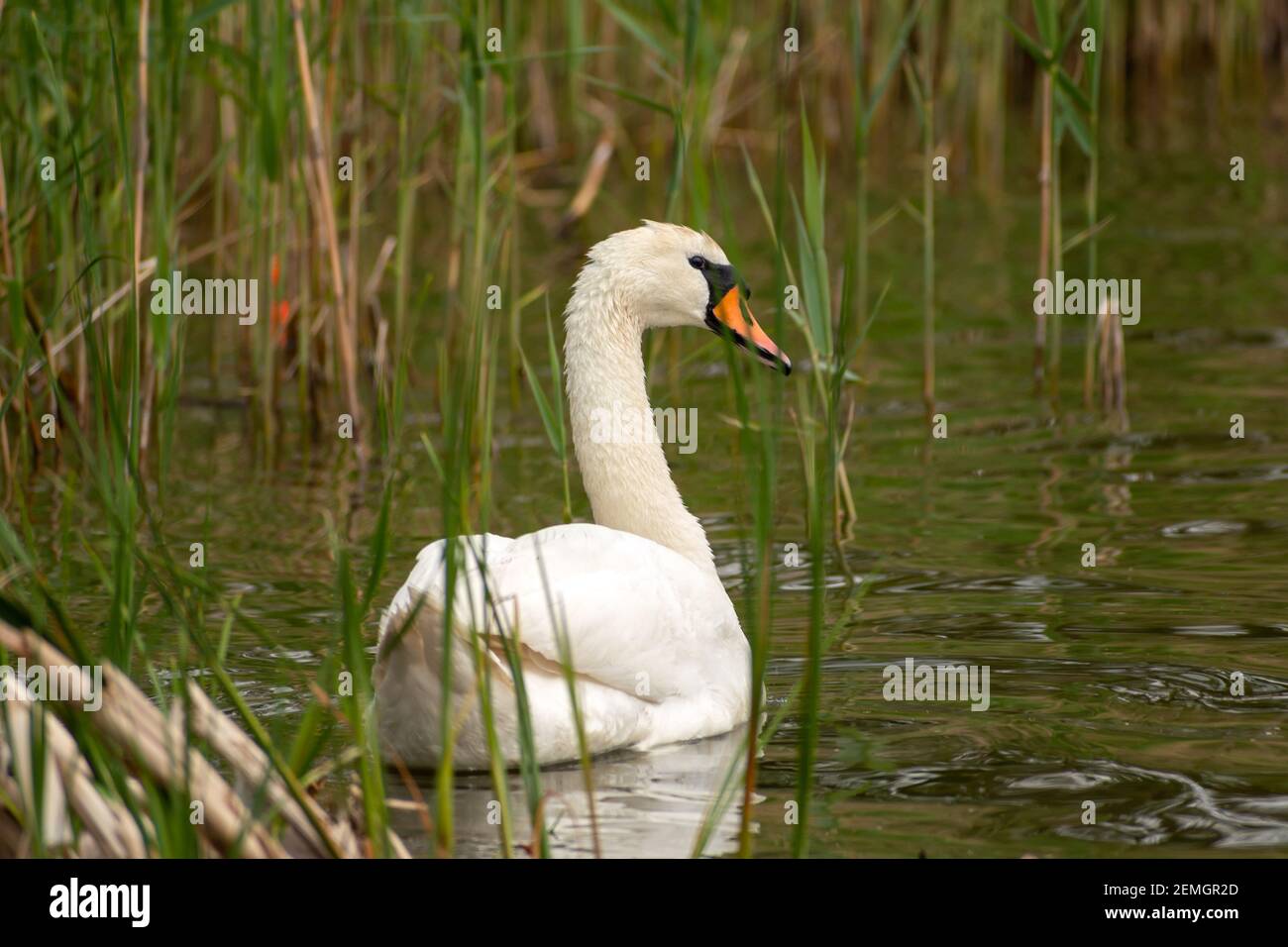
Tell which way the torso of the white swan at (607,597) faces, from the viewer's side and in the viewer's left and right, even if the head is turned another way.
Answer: facing away from the viewer and to the right of the viewer
